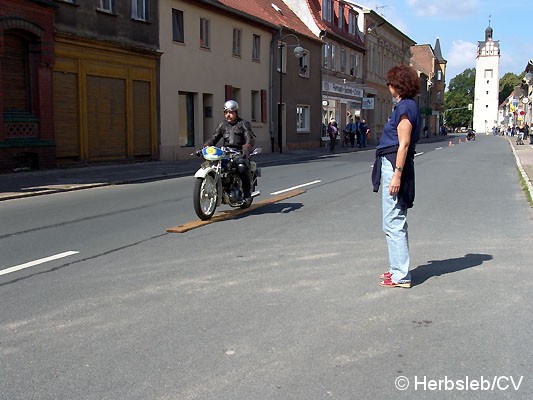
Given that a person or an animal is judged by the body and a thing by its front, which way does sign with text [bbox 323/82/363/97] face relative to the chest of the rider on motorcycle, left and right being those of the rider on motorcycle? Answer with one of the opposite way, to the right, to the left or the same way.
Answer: to the left

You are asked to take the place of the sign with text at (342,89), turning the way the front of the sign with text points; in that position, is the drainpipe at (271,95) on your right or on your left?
on your right

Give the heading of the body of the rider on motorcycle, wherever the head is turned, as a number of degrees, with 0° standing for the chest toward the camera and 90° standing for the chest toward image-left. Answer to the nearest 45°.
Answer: approximately 45°

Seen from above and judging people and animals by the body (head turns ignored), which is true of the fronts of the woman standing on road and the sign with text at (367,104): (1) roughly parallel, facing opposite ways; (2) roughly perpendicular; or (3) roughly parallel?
roughly perpendicular

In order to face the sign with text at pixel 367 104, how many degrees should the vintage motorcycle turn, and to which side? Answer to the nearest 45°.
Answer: approximately 135° to its right

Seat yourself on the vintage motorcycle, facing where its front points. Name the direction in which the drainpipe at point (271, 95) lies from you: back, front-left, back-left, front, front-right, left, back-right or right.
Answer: back-right

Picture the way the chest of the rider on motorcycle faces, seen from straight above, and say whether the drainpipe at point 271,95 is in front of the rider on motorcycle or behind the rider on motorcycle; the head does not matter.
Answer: behind

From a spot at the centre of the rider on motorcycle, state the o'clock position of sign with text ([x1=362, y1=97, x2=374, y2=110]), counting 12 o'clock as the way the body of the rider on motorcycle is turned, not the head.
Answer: The sign with text is roughly at 5 o'clock from the rider on motorcycle.

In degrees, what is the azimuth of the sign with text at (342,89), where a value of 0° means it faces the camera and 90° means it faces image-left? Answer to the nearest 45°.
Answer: approximately 315°

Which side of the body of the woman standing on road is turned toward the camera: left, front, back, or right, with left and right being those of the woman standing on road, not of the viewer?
left
